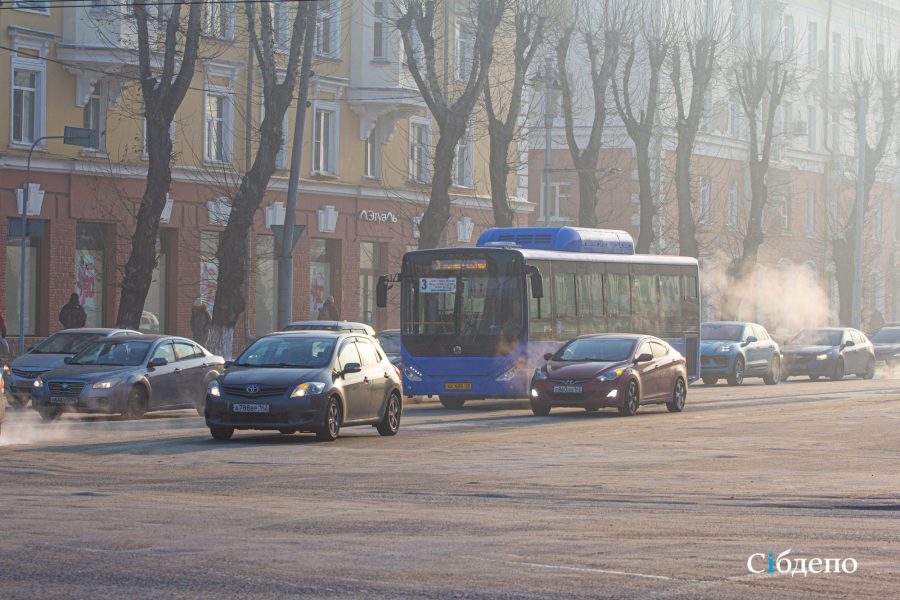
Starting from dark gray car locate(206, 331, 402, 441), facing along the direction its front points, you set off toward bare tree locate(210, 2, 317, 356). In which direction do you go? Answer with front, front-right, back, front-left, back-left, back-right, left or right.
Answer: back-right

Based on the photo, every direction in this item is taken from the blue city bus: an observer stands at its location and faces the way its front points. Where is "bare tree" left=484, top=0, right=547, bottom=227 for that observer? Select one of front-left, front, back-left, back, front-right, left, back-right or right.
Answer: back-right

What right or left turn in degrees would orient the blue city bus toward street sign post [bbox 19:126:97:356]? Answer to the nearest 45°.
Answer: approximately 90° to its right

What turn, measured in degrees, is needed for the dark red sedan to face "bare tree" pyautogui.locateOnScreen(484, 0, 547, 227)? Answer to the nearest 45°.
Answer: approximately 135° to its right

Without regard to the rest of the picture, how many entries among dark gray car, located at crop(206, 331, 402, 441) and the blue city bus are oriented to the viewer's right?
0

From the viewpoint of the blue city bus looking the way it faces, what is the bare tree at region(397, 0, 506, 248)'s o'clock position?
The bare tree is roughly at 4 o'clock from the blue city bus.

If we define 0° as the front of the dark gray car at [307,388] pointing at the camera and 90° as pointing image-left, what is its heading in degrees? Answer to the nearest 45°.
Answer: approximately 45°

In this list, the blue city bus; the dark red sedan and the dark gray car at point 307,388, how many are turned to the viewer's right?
0

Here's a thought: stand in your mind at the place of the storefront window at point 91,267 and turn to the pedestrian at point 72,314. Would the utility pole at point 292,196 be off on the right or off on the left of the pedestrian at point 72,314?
left

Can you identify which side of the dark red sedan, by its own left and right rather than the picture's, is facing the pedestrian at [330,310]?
right

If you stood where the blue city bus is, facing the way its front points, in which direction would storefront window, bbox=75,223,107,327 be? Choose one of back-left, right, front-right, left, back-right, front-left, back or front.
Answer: right

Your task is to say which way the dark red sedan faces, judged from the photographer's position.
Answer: facing the viewer and to the left of the viewer

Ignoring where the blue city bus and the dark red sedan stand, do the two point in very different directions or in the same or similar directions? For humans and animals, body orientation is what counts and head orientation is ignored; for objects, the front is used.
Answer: same or similar directions

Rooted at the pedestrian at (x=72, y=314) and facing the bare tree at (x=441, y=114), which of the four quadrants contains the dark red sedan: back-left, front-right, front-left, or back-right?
front-right

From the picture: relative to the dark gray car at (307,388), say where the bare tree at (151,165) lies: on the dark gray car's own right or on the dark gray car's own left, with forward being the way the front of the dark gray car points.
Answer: on the dark gray car's own right

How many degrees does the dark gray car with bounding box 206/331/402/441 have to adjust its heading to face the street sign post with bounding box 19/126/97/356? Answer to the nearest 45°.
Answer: approximately 135° to its right

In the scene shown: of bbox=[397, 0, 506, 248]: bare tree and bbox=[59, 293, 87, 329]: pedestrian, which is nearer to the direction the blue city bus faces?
the pedestrian
